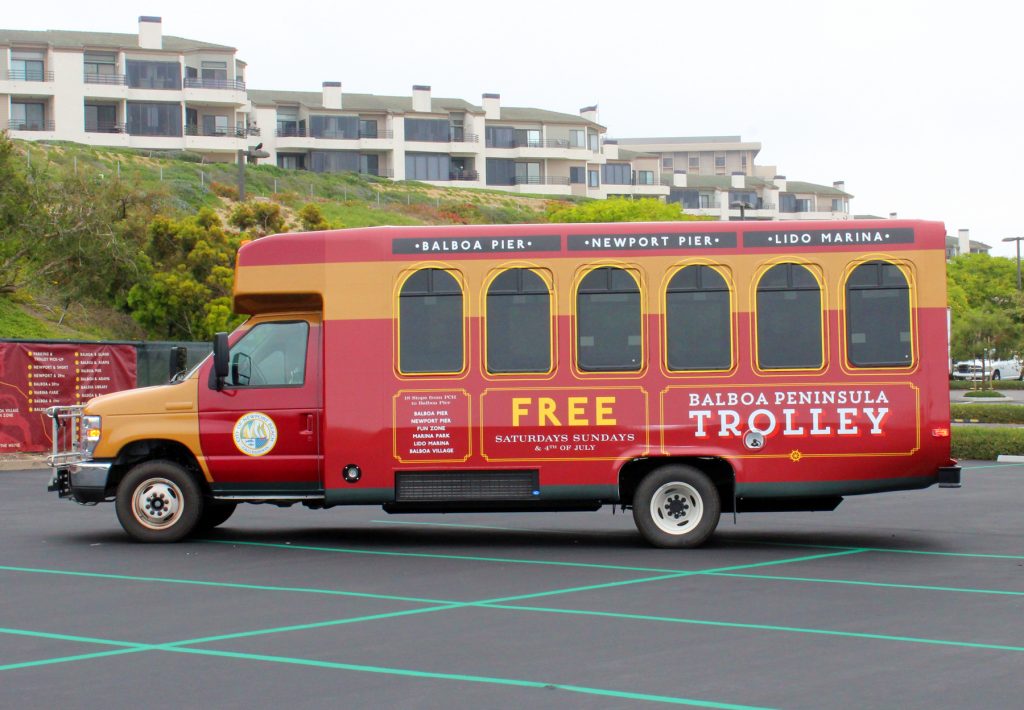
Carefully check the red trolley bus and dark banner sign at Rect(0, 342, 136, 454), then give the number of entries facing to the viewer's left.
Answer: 1

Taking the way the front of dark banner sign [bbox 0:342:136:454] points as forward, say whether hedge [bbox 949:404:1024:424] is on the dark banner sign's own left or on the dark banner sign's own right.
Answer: on the dark banner sign's own left

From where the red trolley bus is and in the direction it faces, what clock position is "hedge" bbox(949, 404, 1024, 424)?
The hedge is roughly at 4 o'clock from the red trolley bus.

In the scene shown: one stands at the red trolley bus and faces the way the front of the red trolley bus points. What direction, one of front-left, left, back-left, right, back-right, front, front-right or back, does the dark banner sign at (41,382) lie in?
front-right

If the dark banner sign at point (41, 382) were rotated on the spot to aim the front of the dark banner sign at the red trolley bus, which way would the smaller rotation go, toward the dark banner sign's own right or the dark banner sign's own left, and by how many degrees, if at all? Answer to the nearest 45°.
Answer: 0° — it already faces it

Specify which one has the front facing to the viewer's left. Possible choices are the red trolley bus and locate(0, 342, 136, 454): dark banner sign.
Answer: the red trolley bus

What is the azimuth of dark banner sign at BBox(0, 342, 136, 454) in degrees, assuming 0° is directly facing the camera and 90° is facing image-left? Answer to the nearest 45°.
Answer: approximately 0°

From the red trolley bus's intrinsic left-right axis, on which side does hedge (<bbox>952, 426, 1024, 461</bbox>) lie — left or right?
on its right

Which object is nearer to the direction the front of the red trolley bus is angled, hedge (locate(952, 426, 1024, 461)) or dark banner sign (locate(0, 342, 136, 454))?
the dark banner sign

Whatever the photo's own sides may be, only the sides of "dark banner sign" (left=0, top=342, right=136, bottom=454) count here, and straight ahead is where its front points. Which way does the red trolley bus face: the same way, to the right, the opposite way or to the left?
to the right

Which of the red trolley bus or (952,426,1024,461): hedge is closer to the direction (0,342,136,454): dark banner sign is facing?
the red trolley bus

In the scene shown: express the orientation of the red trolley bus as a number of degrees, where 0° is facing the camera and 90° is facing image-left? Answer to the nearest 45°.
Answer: approximately 90°

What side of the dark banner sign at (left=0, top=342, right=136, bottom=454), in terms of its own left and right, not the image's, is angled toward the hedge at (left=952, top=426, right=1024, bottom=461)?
left
